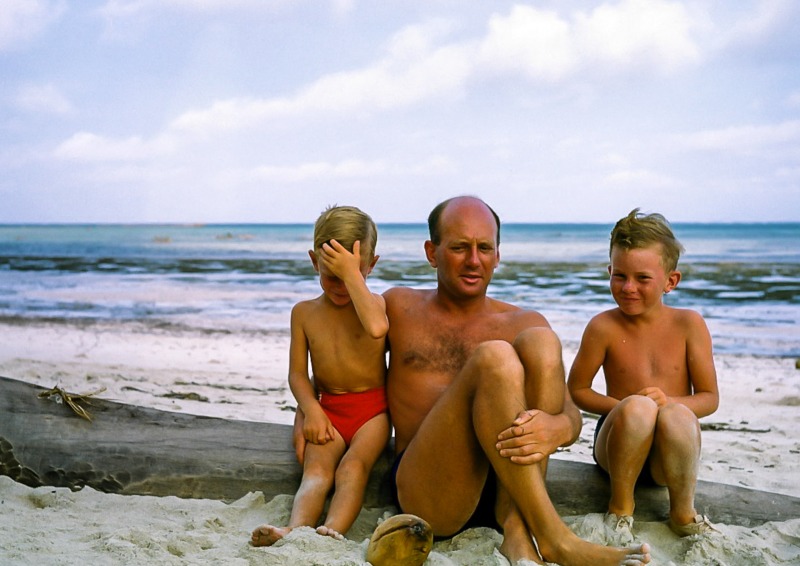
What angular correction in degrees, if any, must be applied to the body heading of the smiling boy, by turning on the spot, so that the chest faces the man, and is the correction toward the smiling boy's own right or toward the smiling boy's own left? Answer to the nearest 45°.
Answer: approximately 45° to the smiling boy's own right

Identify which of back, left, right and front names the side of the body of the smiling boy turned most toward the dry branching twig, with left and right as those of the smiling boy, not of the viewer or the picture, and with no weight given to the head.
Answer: right

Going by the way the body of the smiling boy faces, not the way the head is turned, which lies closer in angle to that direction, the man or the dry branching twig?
the man

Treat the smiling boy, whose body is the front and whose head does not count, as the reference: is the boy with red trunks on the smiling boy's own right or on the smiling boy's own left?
on the smiling boy's own right

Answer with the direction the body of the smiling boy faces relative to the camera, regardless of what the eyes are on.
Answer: toward the camera
